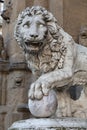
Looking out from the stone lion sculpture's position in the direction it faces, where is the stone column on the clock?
The stone column is roughly at 4 o'clock from the stone lion sculpture.

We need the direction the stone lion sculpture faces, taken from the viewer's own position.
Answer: facing the viewer and to the left of the viewer
